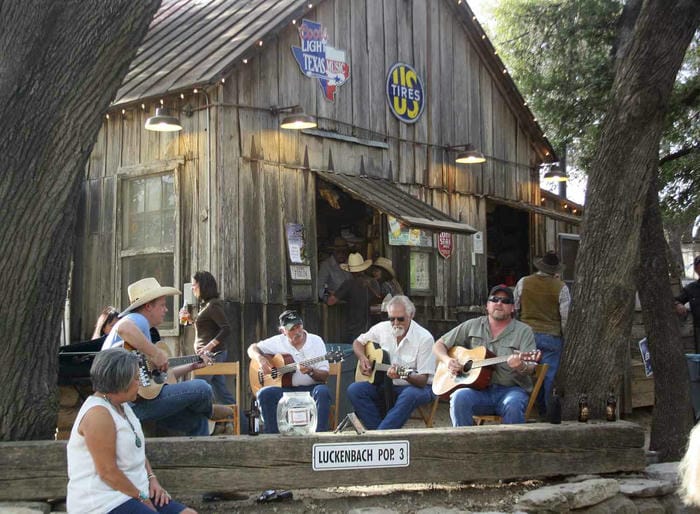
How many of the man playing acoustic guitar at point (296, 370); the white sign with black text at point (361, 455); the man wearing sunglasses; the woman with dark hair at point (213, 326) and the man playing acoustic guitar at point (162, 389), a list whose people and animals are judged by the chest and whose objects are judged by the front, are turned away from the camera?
0

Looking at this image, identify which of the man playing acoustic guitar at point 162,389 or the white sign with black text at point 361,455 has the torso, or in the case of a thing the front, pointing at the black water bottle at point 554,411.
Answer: the man playing acoustic guitar

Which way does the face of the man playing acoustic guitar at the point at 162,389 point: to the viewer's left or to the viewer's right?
to the viewer's right

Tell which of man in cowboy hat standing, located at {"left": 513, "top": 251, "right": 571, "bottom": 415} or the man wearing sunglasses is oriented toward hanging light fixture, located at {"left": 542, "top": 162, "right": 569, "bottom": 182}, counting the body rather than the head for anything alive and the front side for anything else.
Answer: the man in cowboy hat standing

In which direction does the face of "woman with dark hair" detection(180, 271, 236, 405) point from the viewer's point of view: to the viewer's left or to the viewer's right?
to the viewer's left

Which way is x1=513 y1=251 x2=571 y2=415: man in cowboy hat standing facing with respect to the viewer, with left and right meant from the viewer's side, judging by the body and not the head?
facing away from the viewer

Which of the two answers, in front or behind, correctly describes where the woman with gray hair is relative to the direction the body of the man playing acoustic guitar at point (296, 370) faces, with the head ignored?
in front

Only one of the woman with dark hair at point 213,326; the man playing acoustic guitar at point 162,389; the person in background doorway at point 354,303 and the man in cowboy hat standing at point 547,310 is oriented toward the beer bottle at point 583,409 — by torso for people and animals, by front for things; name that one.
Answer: the man playing acoustic guitar

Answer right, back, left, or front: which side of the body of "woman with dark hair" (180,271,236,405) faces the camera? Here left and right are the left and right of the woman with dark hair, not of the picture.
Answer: left

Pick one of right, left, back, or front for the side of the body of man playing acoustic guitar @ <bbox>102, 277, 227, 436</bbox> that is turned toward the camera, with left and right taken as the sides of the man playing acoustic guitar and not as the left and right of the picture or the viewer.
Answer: right

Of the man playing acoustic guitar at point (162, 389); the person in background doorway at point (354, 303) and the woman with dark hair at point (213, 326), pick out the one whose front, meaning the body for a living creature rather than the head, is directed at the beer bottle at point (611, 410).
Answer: the man playing acoustic guitar

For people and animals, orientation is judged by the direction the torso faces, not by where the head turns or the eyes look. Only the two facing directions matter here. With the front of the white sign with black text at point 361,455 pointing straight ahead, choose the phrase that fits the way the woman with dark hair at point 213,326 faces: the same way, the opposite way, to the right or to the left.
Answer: to the right

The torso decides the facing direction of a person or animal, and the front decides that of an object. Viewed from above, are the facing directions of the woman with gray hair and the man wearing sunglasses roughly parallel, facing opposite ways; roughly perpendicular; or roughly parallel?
roughly perpendicular

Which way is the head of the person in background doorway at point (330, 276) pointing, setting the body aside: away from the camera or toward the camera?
toward the camera

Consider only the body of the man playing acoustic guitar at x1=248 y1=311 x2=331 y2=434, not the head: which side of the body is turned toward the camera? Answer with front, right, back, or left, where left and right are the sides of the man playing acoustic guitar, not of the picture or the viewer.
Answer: front
